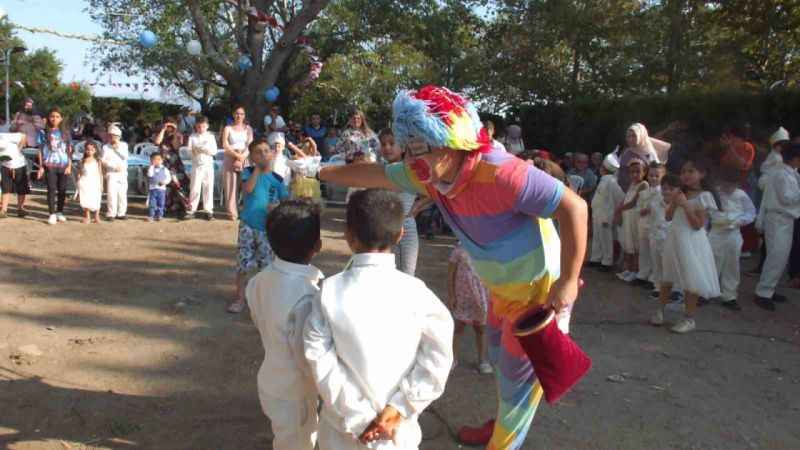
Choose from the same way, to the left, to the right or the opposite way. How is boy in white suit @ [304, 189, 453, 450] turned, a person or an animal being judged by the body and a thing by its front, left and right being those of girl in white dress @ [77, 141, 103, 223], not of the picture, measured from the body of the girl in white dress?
the opposite way

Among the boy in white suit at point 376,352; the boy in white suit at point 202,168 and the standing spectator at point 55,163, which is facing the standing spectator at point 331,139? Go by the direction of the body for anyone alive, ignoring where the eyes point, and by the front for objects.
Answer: the boy in white suit at point 376,352

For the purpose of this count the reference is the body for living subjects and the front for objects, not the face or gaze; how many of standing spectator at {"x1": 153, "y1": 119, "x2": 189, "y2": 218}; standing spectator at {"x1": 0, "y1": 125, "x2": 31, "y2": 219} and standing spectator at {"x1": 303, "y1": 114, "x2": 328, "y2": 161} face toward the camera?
3

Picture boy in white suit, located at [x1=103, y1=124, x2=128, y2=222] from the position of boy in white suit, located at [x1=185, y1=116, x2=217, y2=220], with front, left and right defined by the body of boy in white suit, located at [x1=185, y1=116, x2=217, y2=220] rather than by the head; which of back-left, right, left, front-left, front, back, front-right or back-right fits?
right

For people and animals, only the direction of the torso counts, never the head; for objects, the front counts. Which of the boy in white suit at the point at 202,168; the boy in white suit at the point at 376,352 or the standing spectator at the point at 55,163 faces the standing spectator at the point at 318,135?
the boy in white suit at the point at 376,352

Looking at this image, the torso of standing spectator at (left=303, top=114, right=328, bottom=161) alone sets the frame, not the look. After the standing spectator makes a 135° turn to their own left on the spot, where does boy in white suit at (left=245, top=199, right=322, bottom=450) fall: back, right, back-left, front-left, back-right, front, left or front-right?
back-right

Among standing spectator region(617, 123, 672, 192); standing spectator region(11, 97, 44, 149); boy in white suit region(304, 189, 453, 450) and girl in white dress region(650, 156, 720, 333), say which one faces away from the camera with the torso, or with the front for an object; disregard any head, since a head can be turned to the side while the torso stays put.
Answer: the boy in white suit

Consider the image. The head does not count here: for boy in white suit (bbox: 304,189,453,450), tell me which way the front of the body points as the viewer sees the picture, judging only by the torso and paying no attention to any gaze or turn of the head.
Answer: away from the camera

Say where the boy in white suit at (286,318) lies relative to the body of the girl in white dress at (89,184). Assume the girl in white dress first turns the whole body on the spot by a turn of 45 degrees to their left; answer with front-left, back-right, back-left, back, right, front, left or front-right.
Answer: front-right

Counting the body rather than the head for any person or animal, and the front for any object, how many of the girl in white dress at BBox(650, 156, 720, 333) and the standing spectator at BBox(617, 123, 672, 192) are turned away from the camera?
0

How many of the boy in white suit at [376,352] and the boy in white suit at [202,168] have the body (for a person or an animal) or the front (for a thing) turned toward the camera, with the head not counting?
1

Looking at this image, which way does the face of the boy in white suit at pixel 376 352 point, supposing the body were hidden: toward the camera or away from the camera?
away from the camera

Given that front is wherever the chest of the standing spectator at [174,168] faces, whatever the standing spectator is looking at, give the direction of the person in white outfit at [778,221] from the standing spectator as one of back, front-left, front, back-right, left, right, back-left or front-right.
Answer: front-left

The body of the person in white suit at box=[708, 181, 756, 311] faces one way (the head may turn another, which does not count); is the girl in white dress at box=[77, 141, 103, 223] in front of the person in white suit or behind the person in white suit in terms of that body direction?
in front
